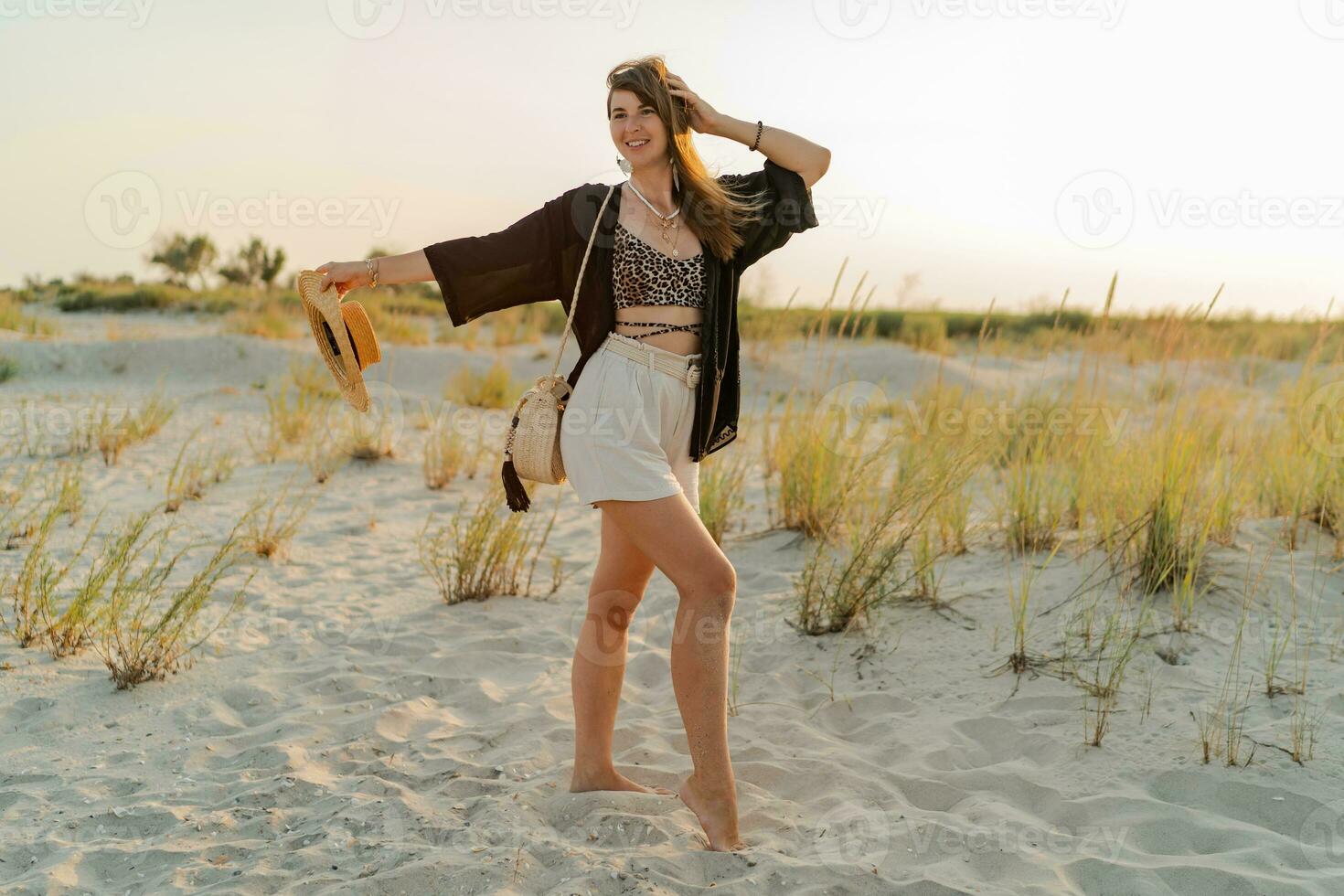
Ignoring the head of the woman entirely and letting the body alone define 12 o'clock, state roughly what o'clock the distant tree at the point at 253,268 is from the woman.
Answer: The distant tree is roughly at 7 o'clock from the woman.

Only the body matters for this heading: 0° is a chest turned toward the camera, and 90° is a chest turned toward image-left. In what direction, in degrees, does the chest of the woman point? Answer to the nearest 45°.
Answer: approximately 315°

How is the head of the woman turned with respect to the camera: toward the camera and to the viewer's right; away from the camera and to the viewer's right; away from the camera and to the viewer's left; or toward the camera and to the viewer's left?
toward the camera and to the viewer's left

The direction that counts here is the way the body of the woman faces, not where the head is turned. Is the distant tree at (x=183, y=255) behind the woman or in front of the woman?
behind
